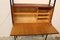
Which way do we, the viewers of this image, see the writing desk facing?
facing the viewer
